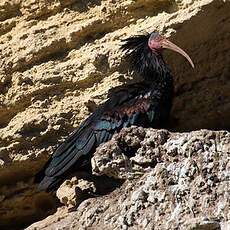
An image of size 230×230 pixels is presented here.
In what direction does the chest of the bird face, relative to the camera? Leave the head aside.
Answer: to the viewer's right
